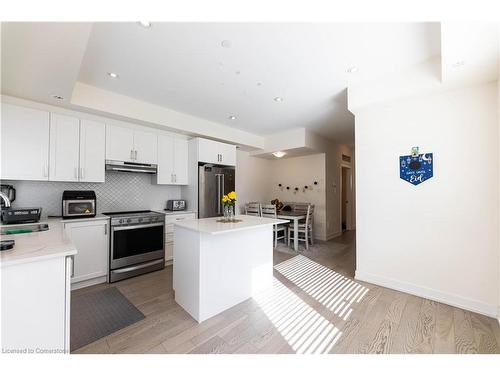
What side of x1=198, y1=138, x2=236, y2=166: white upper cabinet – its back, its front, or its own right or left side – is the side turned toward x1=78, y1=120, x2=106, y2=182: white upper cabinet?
right

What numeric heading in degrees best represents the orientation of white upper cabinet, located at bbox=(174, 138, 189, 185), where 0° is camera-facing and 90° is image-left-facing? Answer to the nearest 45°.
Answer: approximately 315°

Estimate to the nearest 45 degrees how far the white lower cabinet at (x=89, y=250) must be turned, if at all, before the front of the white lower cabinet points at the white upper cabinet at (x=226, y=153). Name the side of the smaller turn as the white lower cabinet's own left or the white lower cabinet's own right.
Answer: approximately 45° to the white lower cabinet's own left

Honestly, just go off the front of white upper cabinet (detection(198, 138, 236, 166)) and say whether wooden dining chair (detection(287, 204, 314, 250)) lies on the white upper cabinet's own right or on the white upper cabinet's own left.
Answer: on the white upper cabinet's own left

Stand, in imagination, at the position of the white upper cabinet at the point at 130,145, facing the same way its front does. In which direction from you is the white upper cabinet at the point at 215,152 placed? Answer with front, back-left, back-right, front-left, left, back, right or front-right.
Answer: front-left

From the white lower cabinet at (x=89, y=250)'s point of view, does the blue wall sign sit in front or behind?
in front

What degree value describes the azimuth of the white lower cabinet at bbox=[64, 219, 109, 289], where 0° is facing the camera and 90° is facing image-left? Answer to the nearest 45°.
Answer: approximately 315°

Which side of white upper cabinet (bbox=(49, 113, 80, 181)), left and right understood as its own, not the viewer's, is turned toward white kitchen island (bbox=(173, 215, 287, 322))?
front

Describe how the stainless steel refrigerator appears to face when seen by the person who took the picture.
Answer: facing the viewer and to the right of the viewer
